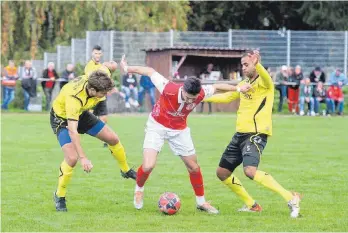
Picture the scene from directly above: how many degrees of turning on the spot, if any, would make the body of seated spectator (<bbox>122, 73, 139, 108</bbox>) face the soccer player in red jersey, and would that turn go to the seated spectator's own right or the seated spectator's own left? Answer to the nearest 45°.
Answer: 0° — they already face them

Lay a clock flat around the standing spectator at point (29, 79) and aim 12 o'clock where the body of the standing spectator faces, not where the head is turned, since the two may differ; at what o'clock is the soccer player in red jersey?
The soccer player in red jersey is roughly at 12 o'clock from the standing spectator.

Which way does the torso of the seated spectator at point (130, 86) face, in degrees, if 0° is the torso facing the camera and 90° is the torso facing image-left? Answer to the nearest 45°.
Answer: approximately 0°

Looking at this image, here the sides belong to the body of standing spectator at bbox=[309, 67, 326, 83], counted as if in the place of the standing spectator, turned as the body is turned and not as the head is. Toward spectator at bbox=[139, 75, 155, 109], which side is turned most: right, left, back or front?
right

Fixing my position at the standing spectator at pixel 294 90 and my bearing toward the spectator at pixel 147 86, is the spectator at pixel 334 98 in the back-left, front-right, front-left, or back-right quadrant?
back-left

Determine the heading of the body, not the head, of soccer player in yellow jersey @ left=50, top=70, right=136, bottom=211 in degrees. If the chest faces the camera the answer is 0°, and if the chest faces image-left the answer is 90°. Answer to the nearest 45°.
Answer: approximately 315°

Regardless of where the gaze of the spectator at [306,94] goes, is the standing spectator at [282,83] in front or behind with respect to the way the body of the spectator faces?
behind

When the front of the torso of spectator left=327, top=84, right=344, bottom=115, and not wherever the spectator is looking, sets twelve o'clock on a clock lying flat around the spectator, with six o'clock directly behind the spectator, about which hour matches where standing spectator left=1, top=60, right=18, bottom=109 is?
The standing spectator is roughly at 3 o'clock from the spectator.

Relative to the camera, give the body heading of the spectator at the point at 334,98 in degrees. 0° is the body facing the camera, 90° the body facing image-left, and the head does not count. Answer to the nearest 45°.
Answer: approximately 0°
